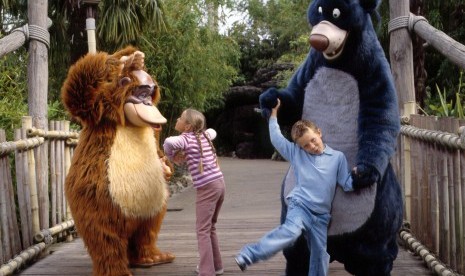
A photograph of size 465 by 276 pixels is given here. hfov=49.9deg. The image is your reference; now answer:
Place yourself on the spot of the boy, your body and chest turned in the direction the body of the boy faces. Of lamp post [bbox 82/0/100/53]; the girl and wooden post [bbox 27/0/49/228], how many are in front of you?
0

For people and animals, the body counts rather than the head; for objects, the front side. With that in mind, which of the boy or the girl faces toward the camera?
the boy

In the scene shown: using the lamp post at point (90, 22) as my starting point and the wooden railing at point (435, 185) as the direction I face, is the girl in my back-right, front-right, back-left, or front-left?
front-right

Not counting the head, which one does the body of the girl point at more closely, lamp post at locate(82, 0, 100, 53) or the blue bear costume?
the lamp post

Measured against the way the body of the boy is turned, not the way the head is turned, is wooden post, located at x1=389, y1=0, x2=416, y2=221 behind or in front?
behind

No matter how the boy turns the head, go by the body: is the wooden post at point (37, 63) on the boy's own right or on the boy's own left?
on the boy's own right

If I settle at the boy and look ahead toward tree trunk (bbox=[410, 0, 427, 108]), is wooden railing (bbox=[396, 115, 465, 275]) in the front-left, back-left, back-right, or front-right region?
front-right

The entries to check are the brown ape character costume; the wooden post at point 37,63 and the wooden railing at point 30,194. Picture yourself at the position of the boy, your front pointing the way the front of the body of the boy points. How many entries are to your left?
0

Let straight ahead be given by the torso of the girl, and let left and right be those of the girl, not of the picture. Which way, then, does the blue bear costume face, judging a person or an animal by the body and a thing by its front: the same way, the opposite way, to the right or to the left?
to the left

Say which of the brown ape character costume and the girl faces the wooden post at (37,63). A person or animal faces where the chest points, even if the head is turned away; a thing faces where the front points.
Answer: the girl

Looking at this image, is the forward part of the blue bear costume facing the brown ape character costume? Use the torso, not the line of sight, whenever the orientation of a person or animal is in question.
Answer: no

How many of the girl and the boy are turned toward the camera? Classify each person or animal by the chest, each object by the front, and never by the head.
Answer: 1

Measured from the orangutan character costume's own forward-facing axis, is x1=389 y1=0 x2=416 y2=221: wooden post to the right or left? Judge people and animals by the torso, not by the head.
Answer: on its left

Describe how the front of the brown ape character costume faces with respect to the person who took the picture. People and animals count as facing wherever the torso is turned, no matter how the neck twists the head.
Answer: facing the viewer and to the right of the viewer

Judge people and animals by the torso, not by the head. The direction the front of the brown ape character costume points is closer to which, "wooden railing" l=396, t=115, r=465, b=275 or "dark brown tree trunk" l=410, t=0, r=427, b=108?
the wooden railing

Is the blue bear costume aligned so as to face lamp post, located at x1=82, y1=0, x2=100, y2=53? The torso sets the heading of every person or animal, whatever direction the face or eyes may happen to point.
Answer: no
